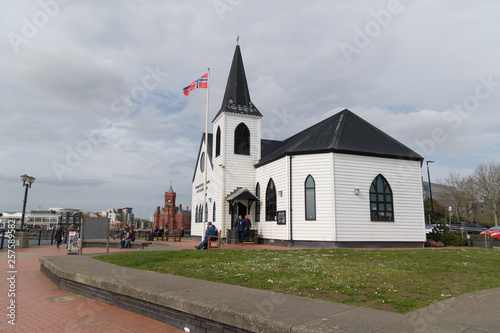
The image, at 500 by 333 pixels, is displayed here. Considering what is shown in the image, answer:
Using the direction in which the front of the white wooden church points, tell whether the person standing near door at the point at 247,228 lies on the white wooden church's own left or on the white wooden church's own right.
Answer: on the white wooden church's own right

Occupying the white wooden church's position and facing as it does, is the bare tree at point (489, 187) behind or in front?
behind

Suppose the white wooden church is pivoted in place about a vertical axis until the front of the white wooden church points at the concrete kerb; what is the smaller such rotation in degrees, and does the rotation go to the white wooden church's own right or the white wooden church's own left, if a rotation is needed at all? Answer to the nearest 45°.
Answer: approximately 45° to the white wooden church's own left

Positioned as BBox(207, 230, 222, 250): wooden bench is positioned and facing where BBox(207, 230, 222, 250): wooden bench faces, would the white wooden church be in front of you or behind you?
behind

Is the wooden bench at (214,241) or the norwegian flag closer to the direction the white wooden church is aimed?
the wooden bench

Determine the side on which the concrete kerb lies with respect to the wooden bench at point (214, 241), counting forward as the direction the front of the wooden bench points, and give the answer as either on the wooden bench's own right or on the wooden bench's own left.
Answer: on the wooden bench's own left

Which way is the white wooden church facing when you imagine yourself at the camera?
facing the viewer and to the left of the viewer

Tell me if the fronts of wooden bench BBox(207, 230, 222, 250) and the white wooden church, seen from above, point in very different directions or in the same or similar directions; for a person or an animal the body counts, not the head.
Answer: same or similar directions

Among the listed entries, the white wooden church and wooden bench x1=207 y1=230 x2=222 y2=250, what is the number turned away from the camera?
0
